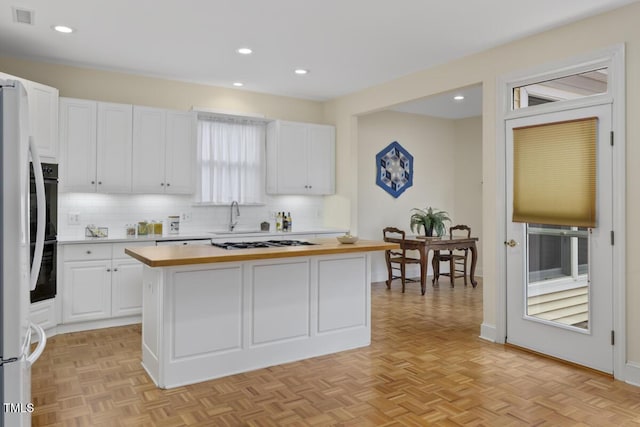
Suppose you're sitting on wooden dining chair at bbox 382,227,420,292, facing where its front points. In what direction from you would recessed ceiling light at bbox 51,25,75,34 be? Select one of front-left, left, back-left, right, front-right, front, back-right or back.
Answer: back

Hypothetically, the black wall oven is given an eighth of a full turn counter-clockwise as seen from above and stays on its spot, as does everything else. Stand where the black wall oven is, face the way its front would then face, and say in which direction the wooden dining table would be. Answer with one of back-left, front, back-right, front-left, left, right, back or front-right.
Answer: front

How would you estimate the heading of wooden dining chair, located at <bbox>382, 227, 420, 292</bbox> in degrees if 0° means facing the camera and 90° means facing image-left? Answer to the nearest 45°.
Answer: approximately 225°

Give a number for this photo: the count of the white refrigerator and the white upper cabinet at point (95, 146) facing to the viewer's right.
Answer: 1

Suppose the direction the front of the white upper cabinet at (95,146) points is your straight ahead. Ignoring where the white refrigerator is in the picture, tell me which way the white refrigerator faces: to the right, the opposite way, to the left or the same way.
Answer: to the left

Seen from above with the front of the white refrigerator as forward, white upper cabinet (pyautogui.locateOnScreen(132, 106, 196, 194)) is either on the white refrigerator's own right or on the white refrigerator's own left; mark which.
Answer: on the white refrigerator's own left

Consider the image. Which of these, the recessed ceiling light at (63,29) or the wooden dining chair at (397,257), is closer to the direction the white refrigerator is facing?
the wooden dining chair

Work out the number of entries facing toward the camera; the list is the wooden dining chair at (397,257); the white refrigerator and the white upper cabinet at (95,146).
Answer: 1

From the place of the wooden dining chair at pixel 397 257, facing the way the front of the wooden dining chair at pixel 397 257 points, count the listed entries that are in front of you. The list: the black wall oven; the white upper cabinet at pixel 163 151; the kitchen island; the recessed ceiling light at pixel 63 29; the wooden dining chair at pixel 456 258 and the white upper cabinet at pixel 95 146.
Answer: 1

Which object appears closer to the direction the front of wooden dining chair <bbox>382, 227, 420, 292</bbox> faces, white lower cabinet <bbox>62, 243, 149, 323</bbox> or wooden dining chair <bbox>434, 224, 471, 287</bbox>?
the wooden dining chair

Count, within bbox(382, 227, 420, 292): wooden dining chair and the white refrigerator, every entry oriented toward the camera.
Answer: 0

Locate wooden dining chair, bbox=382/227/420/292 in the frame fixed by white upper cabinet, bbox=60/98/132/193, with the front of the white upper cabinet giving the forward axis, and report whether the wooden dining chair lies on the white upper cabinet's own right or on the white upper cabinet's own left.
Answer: on the white upper cabinet's own left

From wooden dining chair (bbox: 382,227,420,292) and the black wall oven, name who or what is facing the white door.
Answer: the black wall oven

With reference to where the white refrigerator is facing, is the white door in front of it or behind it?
in front

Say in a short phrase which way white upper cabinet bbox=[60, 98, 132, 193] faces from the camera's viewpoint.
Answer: facing the viewer

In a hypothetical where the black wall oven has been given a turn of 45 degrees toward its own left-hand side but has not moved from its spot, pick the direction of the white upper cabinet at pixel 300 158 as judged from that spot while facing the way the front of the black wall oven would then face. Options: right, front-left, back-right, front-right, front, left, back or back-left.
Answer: front

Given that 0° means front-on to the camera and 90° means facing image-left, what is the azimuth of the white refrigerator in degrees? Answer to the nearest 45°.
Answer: approximately 270°

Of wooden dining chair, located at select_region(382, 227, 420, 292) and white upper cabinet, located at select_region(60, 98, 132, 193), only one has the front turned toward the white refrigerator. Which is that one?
the white upper cabinet

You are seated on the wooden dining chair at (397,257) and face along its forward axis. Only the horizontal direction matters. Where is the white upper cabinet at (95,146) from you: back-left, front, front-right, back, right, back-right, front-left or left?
back

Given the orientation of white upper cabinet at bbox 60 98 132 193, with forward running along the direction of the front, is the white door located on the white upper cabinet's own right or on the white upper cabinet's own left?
on the white upper cabinet's own left
